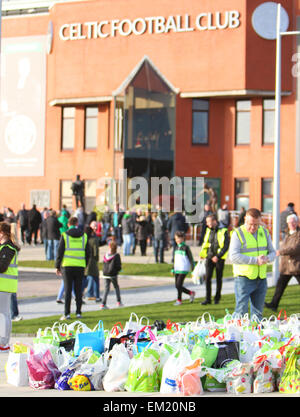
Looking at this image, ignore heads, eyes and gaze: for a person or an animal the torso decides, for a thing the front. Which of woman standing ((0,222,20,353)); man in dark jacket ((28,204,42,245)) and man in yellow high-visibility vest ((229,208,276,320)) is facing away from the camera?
the man in dark jacket

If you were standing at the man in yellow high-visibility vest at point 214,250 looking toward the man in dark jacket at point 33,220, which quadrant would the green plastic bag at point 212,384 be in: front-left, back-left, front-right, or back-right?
back-left

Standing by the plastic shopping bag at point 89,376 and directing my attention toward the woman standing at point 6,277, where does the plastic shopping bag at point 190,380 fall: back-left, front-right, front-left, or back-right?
back-right

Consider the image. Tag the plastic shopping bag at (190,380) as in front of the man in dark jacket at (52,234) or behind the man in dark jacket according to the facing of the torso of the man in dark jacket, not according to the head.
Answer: behind

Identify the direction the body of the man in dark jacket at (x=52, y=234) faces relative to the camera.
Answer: away from the camera

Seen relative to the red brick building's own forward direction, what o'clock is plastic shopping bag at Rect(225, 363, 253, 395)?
The plastic shopping bag is roughly at 12 o'clock from the red brick building.

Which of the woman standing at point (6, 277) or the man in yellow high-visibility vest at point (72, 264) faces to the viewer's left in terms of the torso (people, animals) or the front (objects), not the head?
the woman standing
